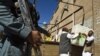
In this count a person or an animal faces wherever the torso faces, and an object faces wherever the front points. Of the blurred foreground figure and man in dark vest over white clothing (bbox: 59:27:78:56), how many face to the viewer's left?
0

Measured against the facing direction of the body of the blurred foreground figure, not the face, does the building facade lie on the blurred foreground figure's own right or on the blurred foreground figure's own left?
on the blurred foreground figure's own left

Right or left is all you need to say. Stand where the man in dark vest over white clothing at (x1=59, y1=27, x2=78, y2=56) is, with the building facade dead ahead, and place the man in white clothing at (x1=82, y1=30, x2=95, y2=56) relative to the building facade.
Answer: right

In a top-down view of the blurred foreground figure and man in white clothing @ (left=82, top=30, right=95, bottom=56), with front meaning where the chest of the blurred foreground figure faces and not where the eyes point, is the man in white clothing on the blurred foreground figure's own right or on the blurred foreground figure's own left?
on the blurred foreground figure's own left

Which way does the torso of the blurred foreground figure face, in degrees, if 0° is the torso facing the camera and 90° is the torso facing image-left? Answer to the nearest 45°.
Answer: approximately 270°
